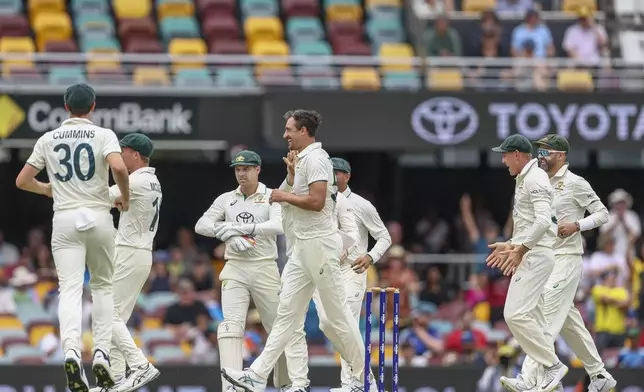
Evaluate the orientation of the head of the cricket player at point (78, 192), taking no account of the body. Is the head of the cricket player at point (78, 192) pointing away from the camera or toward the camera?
away from the camera

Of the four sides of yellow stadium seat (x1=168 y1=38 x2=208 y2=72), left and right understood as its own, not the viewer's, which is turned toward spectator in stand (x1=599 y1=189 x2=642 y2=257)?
left

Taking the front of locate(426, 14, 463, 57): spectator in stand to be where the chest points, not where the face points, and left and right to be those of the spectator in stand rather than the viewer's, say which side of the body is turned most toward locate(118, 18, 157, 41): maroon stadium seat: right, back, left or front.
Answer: right

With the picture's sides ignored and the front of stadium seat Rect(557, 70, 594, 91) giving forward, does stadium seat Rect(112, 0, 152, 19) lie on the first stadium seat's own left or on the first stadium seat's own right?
on the first stadium seat's own right

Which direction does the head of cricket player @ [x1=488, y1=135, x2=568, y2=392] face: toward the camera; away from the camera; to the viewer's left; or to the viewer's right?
to the viewer's left
